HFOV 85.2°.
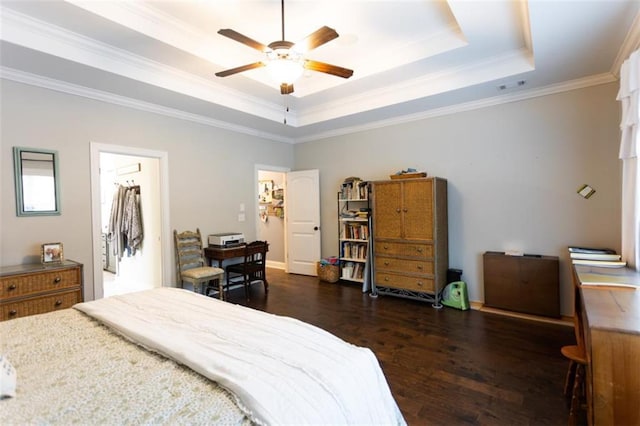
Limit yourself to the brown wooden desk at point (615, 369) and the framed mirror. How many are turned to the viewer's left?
1

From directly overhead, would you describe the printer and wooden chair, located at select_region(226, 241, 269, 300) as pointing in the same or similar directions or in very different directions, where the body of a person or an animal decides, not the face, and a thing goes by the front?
very different directions

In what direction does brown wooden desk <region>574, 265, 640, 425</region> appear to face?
to the viewer's left

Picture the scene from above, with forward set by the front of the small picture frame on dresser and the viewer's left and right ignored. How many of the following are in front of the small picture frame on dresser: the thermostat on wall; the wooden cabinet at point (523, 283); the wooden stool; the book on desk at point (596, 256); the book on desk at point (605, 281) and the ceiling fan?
6

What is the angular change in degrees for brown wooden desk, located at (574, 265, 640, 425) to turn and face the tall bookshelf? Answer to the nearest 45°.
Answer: approximately 45° to its right

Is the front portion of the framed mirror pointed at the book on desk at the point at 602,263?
yes

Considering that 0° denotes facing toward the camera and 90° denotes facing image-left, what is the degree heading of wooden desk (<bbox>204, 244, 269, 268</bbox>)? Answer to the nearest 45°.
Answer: approximately 315°

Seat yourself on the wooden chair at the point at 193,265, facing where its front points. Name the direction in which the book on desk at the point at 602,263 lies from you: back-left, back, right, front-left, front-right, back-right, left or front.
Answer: front

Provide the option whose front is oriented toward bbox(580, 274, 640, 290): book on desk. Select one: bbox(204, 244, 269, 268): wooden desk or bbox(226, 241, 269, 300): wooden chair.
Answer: the wooden desk

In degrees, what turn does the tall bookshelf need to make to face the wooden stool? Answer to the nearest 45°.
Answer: approximately 45° to its left

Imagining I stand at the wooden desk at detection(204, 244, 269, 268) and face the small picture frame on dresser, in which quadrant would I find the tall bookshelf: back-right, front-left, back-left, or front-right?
back-left

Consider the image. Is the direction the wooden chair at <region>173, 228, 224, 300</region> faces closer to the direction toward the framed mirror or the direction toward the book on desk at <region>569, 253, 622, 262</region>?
the book on desk
